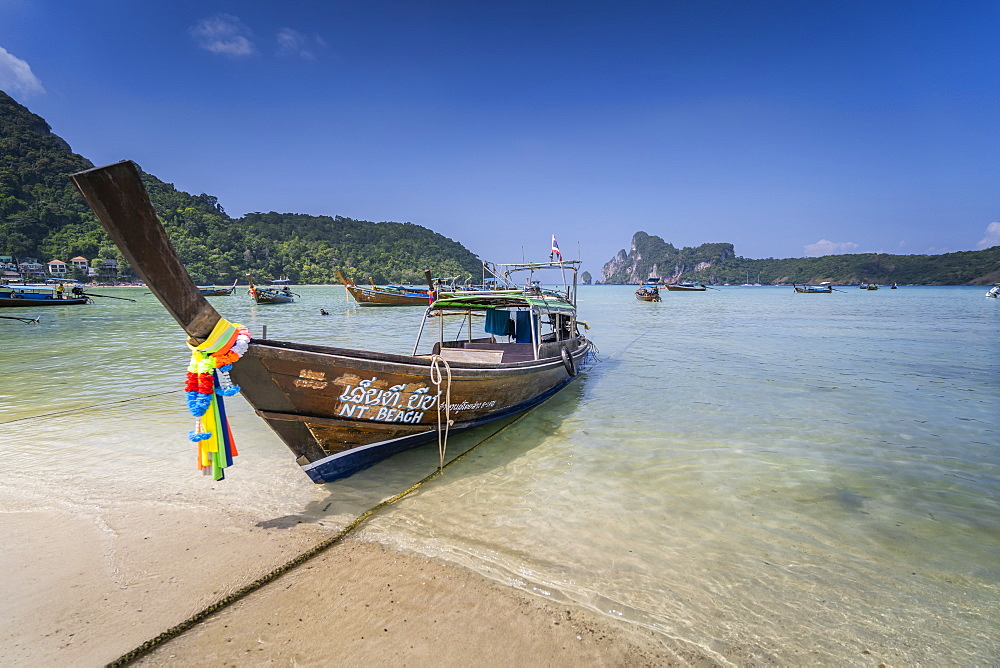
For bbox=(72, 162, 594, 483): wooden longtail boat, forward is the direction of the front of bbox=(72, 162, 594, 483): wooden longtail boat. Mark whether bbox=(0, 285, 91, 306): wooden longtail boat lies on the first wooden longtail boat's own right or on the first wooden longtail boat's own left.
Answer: on the first wooden longtail boat's own right

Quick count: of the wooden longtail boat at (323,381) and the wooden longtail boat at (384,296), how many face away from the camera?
0

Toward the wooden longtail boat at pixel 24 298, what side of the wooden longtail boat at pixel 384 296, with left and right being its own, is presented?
front

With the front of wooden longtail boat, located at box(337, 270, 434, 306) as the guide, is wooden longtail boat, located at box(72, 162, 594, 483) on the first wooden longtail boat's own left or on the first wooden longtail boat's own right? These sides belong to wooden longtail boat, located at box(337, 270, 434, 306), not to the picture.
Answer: on the first wooden longtail boat's own left

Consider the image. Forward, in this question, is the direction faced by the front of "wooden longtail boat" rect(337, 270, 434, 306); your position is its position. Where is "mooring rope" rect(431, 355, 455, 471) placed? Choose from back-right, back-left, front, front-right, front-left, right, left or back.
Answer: left

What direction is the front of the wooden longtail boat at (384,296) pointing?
to the viewer's left

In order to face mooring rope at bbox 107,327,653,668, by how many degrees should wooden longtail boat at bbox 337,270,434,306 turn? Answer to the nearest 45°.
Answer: approximately 90° to its left

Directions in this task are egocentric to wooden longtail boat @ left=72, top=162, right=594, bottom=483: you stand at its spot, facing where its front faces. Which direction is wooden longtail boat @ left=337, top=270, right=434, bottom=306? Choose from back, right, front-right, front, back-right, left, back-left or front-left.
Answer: back-right

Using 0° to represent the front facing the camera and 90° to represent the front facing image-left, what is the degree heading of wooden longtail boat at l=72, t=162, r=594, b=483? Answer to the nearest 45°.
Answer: approximately 45°
